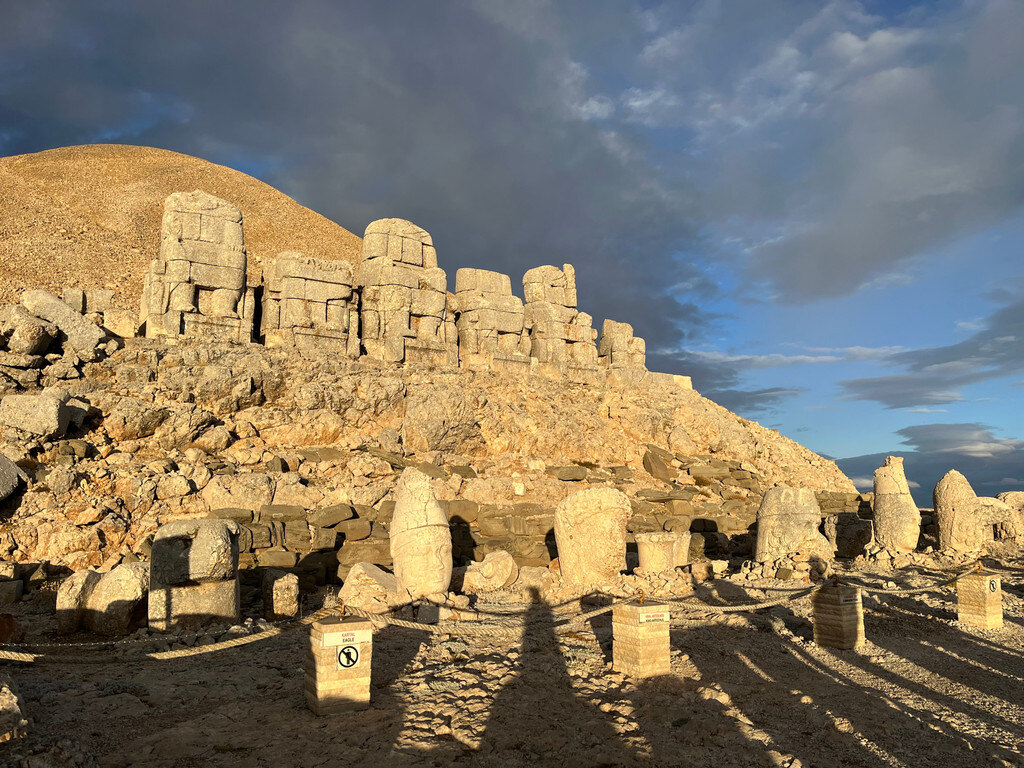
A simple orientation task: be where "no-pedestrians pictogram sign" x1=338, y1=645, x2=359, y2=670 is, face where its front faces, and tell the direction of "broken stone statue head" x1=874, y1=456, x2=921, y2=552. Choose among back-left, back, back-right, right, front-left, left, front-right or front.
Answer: back-left

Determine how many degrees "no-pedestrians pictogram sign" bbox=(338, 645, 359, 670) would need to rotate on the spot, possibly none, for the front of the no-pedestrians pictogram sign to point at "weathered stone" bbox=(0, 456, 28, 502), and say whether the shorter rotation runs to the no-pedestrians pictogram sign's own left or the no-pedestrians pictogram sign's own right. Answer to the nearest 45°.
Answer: approximately 135° to the no-pedestrians pictogram sign's own right

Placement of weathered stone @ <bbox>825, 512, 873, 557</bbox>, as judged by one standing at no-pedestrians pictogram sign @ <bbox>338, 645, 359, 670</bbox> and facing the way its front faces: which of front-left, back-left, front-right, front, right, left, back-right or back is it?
back-left

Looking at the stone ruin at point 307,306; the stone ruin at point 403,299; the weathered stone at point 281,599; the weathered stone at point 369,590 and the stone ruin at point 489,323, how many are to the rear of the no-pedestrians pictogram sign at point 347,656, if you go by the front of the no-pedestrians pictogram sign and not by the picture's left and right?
5

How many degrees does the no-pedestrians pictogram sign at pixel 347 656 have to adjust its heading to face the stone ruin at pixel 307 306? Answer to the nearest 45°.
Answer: approximately 180°

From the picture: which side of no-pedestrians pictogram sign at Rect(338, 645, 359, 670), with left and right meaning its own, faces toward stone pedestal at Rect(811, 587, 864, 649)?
left

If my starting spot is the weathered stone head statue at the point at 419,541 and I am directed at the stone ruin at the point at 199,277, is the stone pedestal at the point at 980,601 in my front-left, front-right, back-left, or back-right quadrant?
back-right

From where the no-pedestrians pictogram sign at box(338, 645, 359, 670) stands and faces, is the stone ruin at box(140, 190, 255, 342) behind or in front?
behind

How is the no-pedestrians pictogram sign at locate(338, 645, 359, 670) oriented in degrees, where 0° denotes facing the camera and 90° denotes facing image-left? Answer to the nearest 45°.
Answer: approximately 0°

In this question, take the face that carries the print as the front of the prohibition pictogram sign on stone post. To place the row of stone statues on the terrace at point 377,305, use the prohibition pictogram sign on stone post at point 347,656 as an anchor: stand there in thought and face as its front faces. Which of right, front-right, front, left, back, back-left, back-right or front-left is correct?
back

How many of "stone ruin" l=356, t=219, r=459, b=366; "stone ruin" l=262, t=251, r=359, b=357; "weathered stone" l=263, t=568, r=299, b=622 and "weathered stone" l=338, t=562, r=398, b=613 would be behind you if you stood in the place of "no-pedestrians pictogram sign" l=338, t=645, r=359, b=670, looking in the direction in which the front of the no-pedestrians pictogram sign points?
4

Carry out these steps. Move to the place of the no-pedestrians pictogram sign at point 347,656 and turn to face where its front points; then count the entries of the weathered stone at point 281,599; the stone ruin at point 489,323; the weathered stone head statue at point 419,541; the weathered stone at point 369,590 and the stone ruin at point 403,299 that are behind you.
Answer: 5

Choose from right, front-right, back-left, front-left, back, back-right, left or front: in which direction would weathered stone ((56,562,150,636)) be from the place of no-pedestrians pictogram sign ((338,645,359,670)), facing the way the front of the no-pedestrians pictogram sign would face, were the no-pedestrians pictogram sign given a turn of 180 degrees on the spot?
front-left
